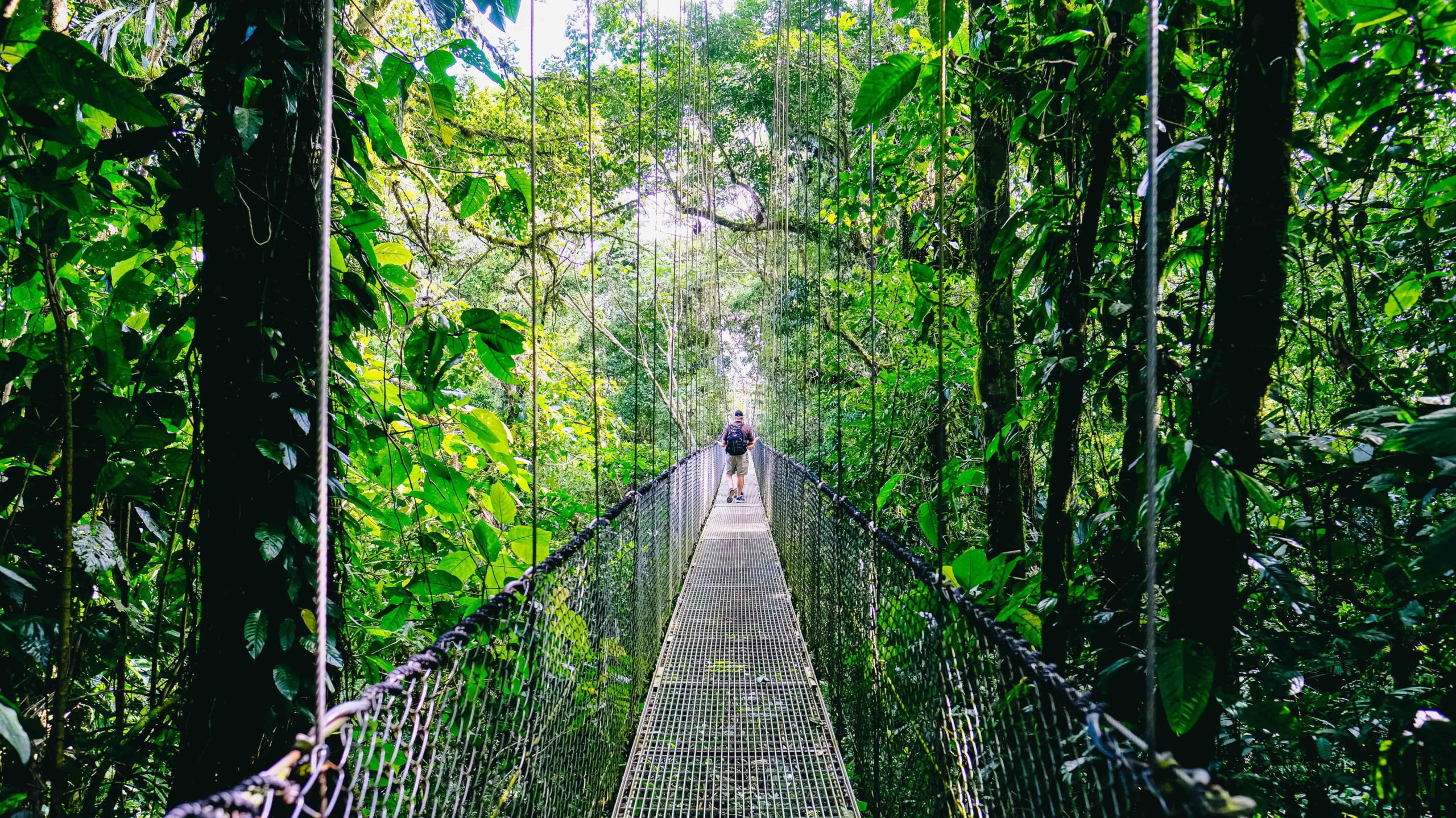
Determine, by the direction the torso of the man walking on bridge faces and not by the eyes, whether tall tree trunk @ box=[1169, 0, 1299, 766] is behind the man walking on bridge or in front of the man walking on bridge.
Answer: behind

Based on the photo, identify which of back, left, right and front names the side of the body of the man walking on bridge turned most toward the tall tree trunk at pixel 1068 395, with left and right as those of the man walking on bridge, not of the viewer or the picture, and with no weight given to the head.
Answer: back

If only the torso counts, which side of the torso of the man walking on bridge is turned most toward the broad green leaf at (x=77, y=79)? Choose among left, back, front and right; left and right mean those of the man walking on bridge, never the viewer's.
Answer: back

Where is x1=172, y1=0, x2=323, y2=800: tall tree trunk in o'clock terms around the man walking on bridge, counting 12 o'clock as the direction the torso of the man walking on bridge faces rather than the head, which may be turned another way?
The tall tree trunk is roughly at 6 o'clock from the man walking on bridge.

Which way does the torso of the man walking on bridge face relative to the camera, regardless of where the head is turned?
away from the camera

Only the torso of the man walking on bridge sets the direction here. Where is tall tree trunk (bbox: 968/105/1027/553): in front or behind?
behind

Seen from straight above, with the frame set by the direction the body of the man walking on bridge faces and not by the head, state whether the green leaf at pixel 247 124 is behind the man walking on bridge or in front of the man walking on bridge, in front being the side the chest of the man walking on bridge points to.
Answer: behind

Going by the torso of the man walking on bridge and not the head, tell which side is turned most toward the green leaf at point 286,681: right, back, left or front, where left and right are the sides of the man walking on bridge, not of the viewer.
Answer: back
